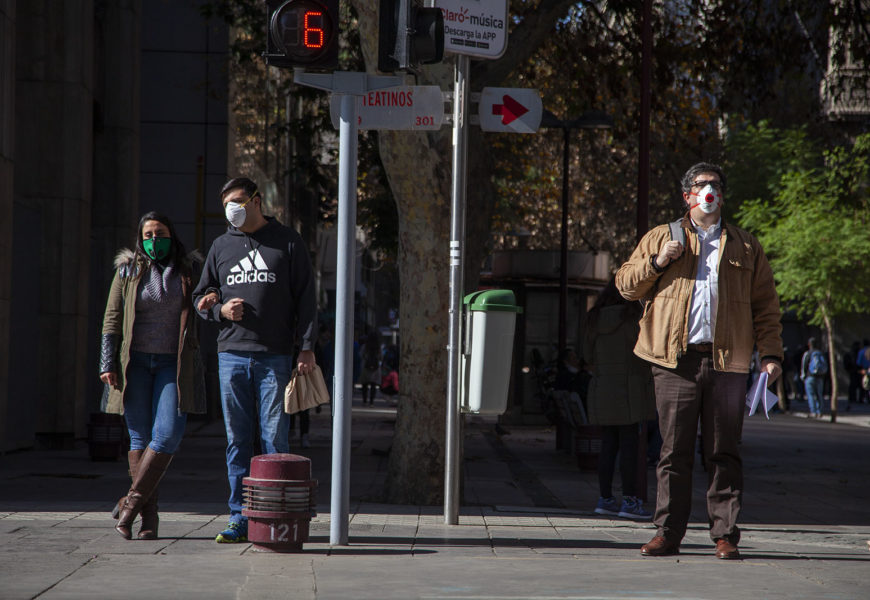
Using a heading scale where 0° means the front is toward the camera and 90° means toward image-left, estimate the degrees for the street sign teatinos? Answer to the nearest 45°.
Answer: approximately 0°

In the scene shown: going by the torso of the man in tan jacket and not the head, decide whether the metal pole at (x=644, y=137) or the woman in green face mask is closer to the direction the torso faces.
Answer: the woman in green face mask

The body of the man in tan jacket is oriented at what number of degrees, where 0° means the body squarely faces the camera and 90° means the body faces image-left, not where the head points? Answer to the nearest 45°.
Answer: approximately 0°

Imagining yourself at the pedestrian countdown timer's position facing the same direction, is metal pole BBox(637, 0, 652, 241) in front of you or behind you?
behind

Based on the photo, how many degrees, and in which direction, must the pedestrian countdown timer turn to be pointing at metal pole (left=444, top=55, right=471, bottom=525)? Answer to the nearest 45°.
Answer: approximately 135° to its left
